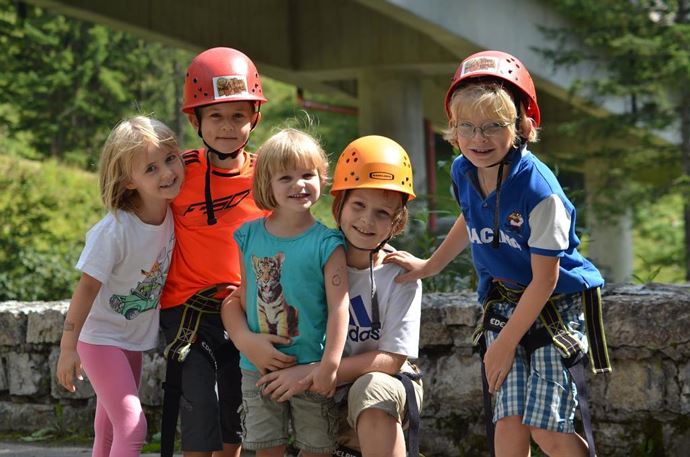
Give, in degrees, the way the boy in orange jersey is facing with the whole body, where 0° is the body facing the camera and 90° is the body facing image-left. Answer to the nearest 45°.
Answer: approximately 0°

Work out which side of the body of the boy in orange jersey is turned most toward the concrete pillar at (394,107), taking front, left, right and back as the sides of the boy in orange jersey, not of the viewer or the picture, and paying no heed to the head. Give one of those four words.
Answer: back

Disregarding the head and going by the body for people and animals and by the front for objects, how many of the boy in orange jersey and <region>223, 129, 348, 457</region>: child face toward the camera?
2

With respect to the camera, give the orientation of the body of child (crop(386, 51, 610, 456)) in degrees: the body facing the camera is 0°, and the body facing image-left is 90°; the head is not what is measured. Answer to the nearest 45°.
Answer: approximately 45°

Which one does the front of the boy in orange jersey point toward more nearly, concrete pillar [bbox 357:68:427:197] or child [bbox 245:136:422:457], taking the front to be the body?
the child

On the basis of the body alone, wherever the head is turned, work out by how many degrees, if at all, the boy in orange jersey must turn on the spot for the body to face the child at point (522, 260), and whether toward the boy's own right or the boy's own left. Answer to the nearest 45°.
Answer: approximately 45° to the boy's own left
